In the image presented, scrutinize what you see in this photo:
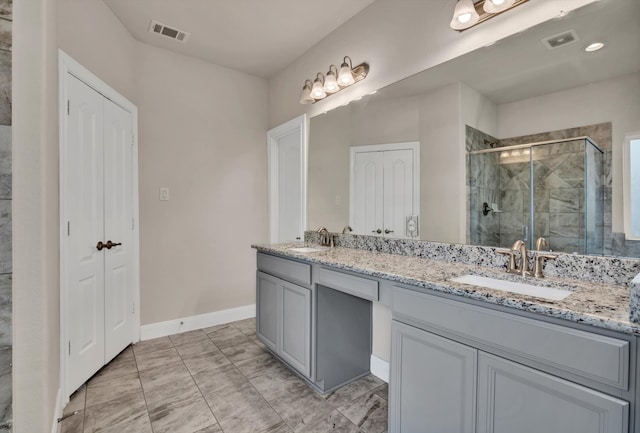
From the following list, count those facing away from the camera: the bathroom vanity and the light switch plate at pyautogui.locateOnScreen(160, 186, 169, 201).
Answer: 0

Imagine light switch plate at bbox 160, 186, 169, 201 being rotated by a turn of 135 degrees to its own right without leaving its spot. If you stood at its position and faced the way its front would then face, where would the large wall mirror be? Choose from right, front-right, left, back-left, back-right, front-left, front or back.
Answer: back

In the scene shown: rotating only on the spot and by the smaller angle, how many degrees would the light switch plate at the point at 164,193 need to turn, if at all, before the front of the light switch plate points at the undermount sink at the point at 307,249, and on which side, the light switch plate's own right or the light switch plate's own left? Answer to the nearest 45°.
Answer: approximately 45° to the light switch plate's own left

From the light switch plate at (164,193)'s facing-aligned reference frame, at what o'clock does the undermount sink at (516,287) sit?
The undermount sink is roughly at 11 o'clock from the light switch plate.

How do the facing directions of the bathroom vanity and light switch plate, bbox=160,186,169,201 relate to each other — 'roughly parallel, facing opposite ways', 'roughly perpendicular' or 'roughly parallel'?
roughly perpendicular

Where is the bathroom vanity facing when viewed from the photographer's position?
facing the viewer and to the left of the viewer

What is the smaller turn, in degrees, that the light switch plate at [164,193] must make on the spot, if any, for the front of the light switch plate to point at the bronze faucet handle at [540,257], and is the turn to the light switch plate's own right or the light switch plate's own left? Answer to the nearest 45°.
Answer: approximately 45° to the light switch plate's own left

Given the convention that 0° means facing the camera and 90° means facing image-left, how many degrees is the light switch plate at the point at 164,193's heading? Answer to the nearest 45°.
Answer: approximately 0°

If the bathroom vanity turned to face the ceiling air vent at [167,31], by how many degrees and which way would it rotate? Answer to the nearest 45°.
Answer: approximately 45° to its right

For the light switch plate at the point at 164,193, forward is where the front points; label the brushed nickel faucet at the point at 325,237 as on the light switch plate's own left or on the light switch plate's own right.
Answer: on the light switch plate's own left
